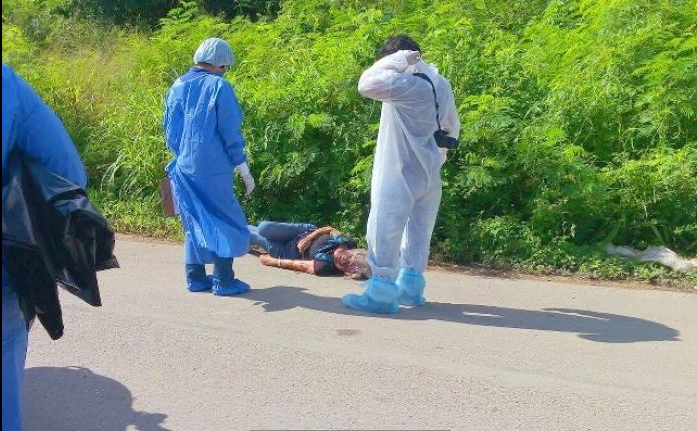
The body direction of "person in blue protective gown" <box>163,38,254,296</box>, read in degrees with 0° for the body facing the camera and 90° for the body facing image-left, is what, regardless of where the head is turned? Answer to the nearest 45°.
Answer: approximately 225°

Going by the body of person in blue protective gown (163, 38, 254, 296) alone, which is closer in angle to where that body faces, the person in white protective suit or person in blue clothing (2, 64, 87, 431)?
the person in white protective suit

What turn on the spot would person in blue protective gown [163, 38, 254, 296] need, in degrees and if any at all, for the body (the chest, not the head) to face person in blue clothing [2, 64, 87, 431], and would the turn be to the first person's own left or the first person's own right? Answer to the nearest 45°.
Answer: approximately 135° to the first person's own right

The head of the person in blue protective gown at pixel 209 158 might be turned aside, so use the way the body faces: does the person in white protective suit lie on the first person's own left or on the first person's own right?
on the first person's own right
